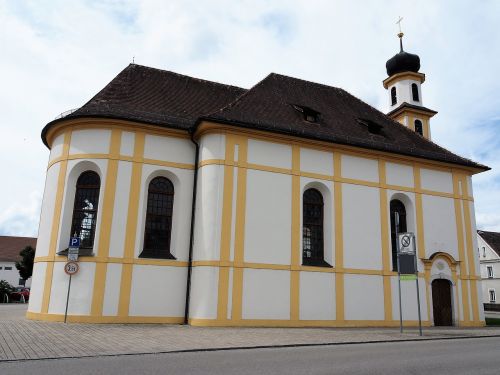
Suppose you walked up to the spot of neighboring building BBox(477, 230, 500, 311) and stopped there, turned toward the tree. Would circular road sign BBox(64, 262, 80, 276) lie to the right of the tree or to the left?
left

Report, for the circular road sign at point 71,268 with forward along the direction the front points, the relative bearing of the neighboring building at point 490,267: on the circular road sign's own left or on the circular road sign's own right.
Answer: on the circular road sign's own left

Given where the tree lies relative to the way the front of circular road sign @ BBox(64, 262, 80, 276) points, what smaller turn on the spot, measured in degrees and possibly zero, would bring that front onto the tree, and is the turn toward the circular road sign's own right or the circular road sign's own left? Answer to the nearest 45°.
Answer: approximately 180°

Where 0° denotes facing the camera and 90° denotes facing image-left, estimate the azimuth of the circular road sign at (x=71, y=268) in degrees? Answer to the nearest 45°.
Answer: approximately 0°

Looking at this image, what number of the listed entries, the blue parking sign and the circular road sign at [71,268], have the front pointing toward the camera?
2
